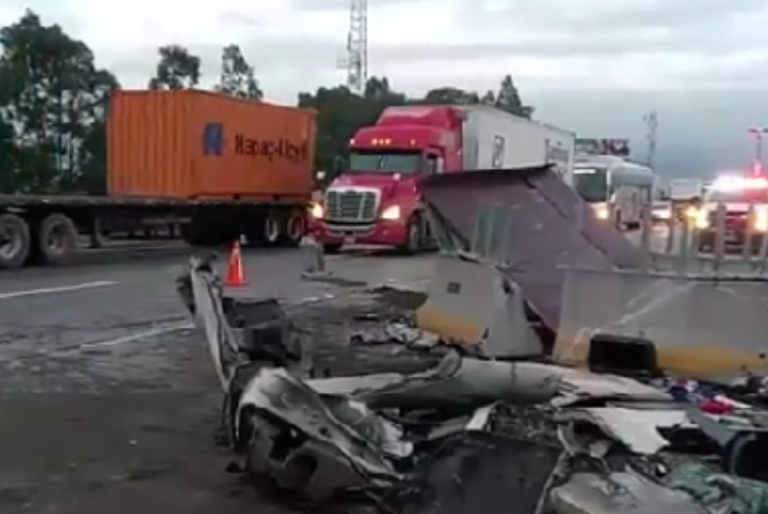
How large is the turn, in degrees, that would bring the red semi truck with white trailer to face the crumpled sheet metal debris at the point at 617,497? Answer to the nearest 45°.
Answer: approximately 45° to its left

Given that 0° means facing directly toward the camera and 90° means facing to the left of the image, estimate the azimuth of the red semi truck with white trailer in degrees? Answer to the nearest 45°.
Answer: approximately 45°

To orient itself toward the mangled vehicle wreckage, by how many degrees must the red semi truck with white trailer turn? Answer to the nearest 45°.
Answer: approximately 45° to its left

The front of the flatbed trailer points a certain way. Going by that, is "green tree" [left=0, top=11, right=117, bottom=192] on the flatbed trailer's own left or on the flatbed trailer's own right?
on the flatbed trailer's own right

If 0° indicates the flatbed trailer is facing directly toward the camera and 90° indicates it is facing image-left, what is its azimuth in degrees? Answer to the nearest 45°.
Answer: approximately 45°

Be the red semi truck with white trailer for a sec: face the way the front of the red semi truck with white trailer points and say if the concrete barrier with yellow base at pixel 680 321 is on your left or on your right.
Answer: on your left

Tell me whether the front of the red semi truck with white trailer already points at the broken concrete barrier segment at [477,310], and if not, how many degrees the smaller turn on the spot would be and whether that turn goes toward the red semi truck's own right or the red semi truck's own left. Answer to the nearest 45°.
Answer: approximately 45° to the red semi truck's own left

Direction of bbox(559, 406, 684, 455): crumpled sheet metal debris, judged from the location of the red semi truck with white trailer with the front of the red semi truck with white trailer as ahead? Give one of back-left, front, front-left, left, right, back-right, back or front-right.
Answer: front-left
